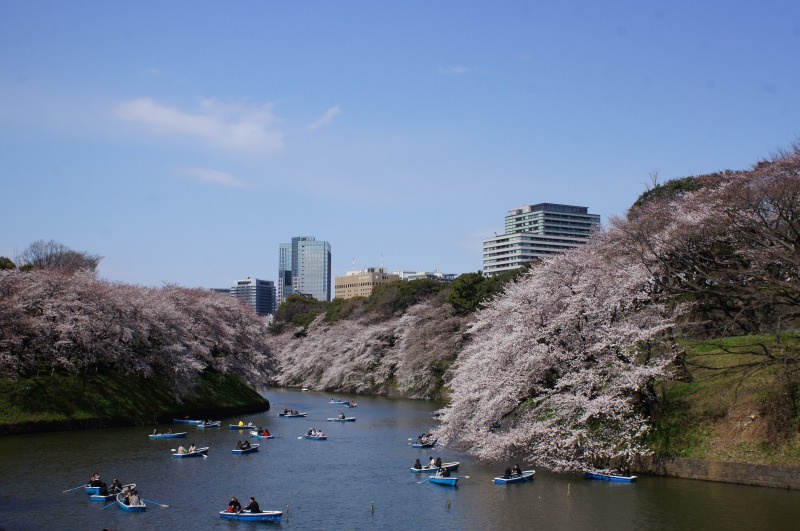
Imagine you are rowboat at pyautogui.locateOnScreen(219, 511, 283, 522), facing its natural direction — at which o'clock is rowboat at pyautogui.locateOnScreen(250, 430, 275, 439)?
rowboat at pyautogui.locateOnScreen(250, 430, 275, 439) is roughly at 9 o'clock from rowboat at pyautogui.locateOnScreen(219, 511, 283, 522).

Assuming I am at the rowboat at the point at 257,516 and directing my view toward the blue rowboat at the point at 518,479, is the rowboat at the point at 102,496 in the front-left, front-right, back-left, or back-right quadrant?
back-left

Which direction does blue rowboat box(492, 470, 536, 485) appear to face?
to the viewer's right

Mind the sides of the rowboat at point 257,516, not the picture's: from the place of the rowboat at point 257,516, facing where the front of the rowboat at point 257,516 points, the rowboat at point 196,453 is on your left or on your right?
on your left

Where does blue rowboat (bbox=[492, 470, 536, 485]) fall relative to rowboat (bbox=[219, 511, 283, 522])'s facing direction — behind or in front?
in front

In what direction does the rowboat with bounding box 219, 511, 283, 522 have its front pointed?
to the viewer's right

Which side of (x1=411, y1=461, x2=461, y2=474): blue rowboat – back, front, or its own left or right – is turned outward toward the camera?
right
